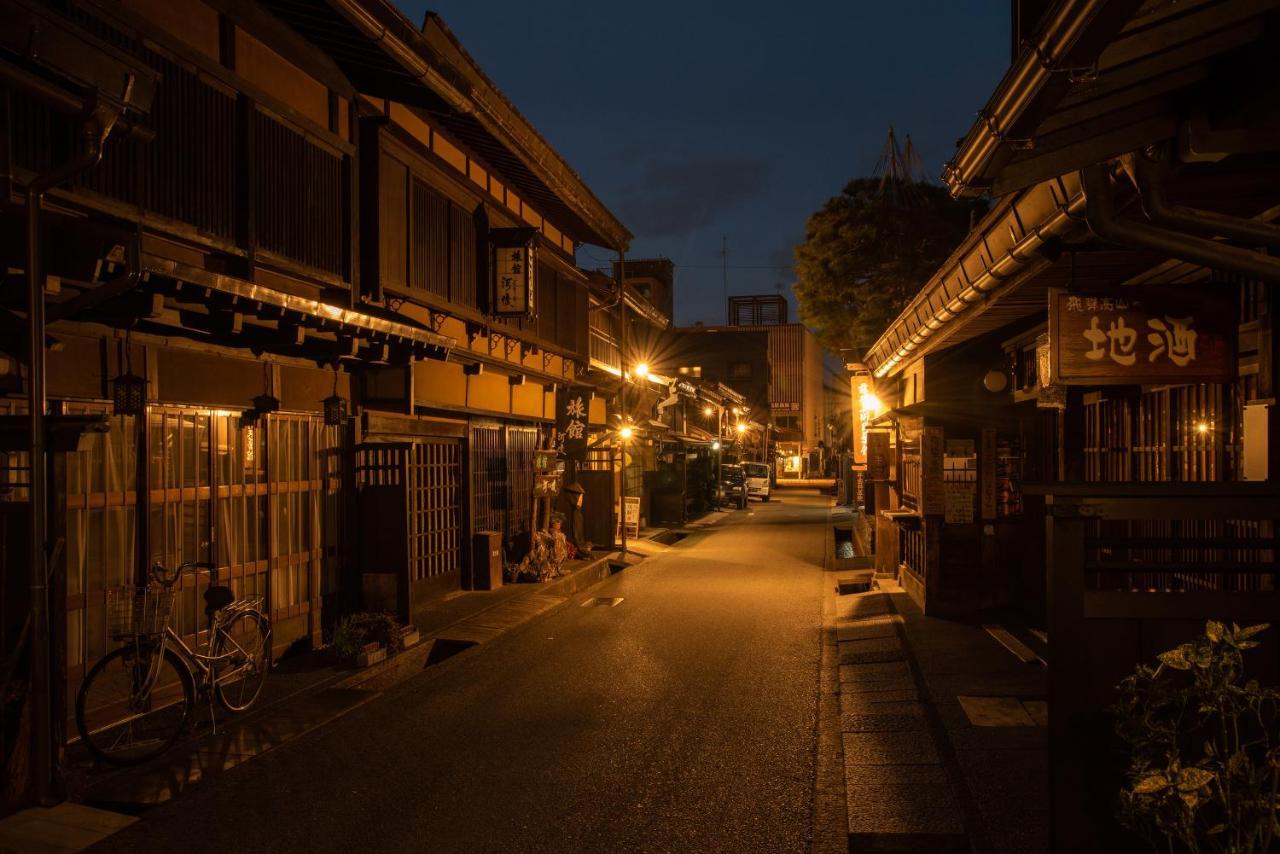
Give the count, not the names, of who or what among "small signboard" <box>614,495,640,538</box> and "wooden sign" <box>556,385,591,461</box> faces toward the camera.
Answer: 2

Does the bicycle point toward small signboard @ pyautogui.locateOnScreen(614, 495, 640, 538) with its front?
no

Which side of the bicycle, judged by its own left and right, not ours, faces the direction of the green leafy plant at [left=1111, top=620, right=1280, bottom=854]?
left

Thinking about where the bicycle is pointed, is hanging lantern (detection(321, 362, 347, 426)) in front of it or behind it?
behind

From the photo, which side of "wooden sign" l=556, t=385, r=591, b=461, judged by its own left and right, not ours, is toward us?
front

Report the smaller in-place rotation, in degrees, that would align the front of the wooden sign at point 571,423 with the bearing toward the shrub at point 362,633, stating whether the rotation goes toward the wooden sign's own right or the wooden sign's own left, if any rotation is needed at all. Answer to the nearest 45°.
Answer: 0° — it already faces it

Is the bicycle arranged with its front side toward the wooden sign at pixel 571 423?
no

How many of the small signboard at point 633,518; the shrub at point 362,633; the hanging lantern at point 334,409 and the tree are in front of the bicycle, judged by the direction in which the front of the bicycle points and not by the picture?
0

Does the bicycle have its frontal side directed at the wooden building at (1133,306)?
no

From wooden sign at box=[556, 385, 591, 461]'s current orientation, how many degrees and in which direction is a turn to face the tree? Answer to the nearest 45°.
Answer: approximately 135° to its left

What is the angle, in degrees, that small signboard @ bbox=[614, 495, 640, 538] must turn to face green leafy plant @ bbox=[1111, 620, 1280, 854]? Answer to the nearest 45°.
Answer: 0° — it already faces it

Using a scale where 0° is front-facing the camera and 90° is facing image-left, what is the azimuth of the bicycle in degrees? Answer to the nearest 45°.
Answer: approximately 45°
